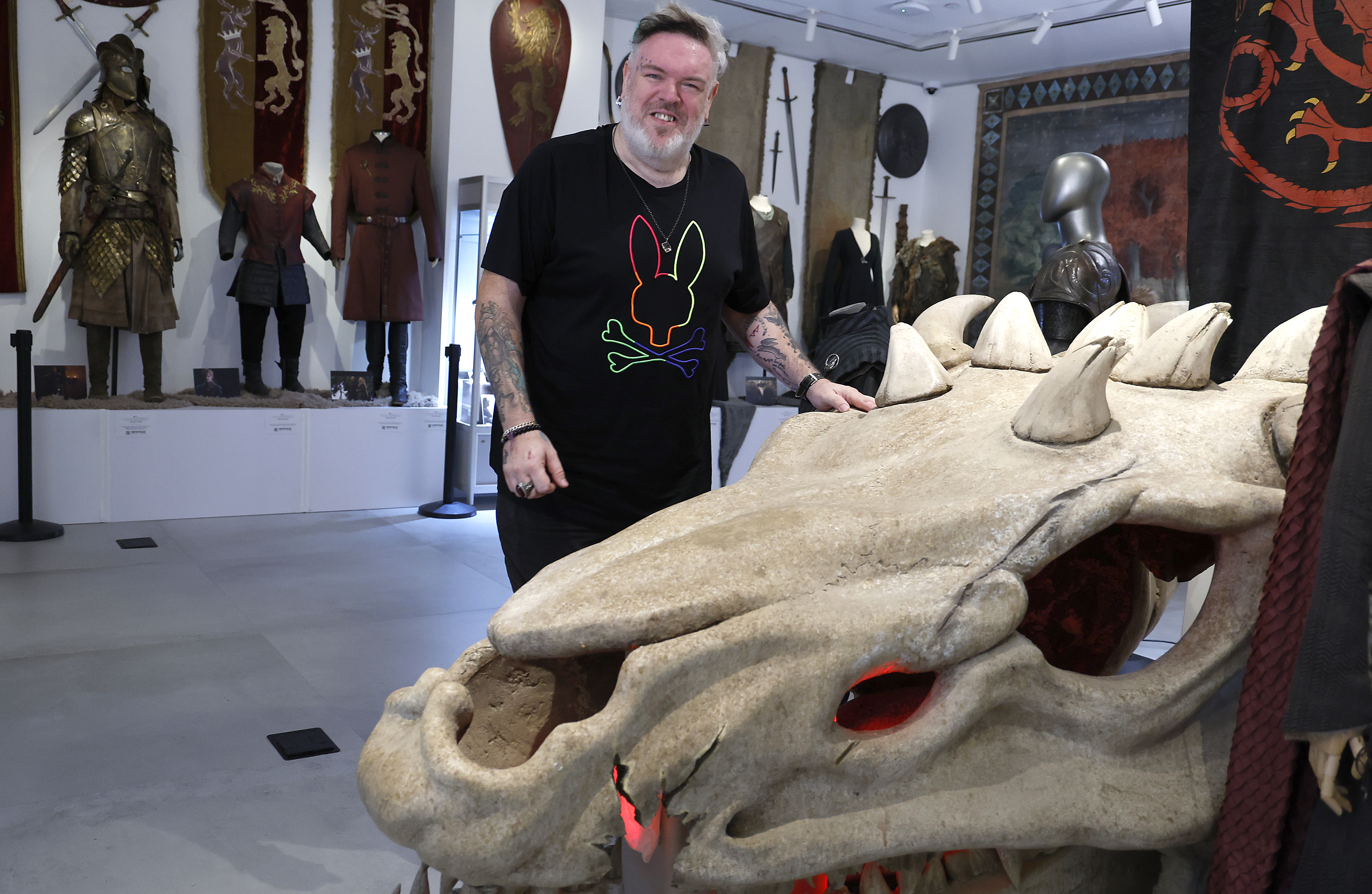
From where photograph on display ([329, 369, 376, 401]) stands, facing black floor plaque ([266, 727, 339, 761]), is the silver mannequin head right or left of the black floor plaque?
left

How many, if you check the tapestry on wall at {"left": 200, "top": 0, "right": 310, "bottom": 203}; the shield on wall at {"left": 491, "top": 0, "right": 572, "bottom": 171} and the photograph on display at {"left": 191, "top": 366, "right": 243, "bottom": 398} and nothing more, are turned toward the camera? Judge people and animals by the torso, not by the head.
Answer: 3

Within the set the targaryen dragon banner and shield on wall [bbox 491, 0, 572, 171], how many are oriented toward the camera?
2

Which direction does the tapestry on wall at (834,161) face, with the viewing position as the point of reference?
facing the viewer and to the left of the viewer

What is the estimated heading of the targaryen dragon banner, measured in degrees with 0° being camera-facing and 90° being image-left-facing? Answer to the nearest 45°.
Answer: approximately 0°

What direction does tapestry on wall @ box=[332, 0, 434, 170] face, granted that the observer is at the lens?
facing the viewer

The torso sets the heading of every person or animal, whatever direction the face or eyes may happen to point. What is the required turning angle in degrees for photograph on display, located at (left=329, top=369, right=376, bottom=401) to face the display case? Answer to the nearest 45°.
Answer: approximately 90° to its left

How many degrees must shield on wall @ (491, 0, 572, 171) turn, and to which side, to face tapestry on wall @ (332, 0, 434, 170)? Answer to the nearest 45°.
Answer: approximately 90° to its right

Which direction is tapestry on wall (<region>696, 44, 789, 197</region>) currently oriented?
toward the camera

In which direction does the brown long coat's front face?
toward the camera

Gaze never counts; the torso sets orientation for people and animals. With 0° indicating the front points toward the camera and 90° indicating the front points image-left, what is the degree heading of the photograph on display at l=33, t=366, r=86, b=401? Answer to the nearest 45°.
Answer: approximately 0°

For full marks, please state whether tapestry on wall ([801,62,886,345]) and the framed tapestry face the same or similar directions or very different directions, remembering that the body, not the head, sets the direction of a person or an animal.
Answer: same or similar directions

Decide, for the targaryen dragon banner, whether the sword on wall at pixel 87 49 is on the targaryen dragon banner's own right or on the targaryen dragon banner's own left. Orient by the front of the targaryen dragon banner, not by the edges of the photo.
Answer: on the targaryen dragon banner's own right

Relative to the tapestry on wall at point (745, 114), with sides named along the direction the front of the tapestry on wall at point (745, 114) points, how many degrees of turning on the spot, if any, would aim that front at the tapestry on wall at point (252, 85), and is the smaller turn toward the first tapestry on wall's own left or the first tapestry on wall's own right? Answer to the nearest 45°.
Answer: approximately 45° to the first tapestry on wall's own right

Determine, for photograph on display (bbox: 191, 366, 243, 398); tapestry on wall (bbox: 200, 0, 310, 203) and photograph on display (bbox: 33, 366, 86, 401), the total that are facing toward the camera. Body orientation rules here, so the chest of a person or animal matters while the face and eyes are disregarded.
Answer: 3

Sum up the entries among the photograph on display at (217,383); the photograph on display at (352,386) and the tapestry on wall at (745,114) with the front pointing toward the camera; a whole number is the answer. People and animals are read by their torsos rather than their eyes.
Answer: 3

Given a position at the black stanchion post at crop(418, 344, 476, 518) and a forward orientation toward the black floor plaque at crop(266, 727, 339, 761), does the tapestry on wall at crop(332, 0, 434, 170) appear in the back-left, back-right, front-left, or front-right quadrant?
back-right

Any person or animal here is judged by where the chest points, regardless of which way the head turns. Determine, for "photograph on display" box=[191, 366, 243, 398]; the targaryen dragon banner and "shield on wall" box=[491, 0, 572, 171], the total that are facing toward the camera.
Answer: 3
